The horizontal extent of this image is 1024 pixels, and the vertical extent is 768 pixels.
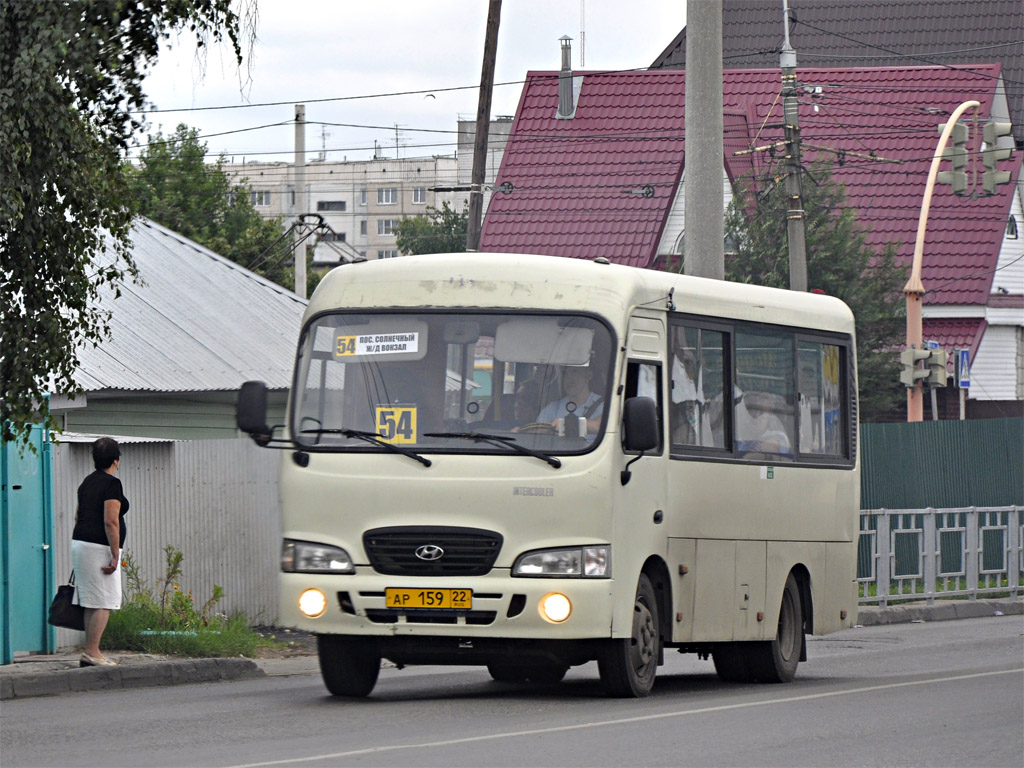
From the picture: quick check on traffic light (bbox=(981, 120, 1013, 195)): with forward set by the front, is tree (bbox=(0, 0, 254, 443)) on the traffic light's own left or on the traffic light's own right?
on the traffic light's own right

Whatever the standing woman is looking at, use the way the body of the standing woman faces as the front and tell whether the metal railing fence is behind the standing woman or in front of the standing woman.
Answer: in front

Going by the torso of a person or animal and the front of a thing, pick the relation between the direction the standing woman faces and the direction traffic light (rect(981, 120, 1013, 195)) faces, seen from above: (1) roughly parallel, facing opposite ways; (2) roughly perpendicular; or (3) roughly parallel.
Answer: roughly perpendicular

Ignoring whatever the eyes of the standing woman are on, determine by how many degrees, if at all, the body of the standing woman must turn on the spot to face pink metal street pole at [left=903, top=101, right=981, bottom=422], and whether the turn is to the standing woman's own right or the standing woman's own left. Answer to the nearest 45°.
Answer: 0° — they already face it

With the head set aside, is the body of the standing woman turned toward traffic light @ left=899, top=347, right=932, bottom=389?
yes

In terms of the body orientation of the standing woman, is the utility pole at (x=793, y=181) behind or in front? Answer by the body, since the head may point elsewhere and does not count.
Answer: in front

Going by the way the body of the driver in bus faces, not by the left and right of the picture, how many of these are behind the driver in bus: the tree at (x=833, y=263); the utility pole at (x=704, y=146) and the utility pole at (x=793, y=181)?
3

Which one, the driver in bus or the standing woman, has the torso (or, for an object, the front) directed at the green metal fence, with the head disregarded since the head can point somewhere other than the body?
the standing woman

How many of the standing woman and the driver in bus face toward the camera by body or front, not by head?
1

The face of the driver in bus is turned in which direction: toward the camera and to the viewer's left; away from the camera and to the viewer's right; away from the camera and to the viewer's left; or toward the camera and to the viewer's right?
toward the camera and to the viewer's left
